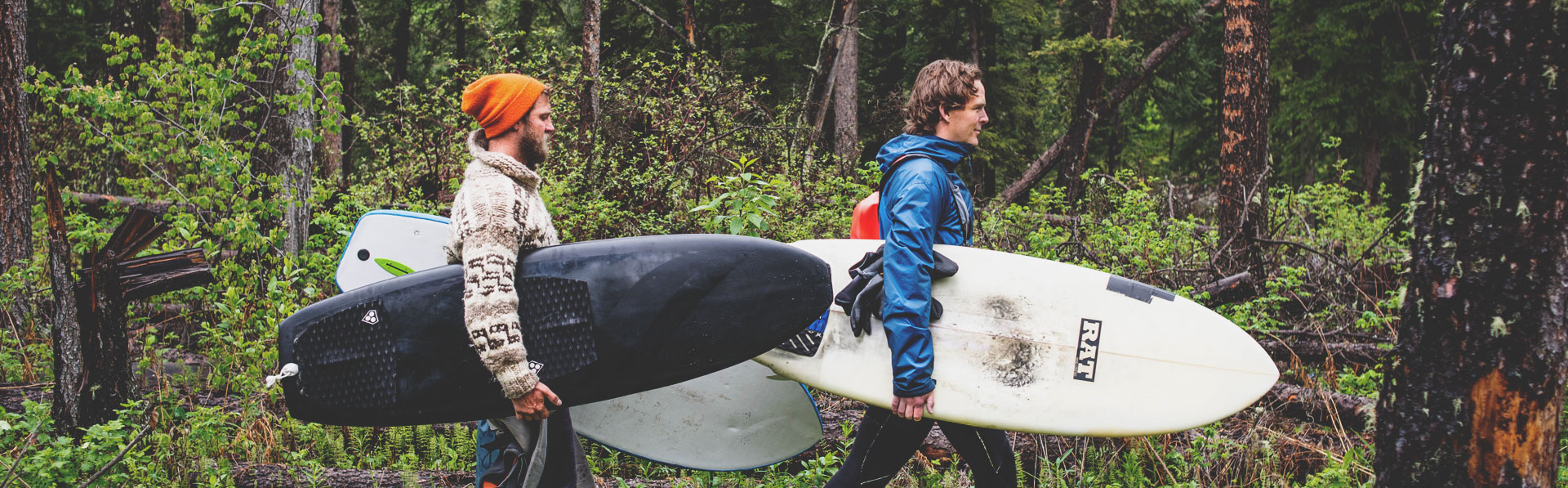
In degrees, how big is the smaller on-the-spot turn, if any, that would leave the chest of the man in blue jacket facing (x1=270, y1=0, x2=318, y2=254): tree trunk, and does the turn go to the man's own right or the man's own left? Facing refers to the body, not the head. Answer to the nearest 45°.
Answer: approximately 135° to the man's own left

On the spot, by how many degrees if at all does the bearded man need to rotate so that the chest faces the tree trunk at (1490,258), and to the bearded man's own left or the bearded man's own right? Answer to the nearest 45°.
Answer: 0° — they already face it

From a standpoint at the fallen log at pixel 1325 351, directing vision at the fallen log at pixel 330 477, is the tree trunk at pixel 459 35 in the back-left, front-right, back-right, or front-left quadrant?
front-right

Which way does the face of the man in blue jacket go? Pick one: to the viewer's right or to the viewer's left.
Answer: to the viewer's right

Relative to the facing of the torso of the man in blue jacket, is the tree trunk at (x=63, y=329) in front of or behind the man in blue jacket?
behind

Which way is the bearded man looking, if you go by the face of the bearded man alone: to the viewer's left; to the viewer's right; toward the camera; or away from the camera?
to the viewer's right

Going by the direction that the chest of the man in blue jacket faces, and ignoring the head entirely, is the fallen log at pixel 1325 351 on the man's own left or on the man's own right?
on the man's own left

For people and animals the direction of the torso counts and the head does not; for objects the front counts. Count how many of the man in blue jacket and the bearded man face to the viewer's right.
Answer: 2

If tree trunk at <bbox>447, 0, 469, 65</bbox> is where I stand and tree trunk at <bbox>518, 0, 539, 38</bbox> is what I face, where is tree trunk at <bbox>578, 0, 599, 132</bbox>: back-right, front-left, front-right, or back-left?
front-right

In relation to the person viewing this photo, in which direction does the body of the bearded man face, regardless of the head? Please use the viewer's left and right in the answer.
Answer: facing to the right of the viewer

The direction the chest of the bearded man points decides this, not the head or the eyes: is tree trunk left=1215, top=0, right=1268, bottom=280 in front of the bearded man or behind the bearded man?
in front

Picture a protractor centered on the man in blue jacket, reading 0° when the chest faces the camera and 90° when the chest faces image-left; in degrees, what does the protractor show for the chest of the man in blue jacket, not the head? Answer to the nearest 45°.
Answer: approximately 270°

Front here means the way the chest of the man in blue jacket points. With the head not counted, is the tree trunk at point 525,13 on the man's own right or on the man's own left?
on the man's own left

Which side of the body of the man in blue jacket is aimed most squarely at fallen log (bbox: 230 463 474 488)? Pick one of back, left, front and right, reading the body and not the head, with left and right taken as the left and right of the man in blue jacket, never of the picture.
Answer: back

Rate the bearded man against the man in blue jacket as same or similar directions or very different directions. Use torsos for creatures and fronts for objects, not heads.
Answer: same or similar directions

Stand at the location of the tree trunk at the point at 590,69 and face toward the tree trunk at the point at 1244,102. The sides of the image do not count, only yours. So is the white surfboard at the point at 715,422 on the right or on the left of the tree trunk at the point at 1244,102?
right

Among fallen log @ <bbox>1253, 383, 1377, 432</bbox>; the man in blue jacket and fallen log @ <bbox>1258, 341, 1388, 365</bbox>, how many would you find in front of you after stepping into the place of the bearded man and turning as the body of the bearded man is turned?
3

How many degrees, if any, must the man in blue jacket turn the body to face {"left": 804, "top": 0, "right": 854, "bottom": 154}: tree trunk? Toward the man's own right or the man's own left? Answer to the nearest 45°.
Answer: approximately 90° to the man's own left

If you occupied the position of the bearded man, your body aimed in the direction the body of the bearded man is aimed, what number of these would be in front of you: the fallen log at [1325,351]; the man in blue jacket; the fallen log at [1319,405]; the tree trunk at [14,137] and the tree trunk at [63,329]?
3

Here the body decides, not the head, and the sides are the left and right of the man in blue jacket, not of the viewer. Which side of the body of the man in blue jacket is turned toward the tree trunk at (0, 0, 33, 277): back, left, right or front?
back
